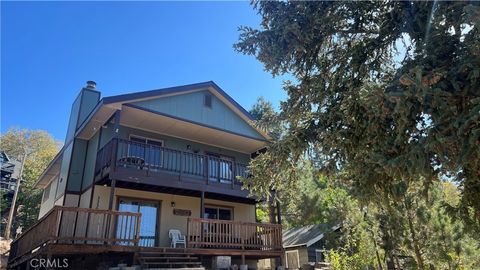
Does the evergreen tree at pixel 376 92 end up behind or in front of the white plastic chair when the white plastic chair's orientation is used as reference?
in front

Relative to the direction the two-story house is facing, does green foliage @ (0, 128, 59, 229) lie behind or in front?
behind

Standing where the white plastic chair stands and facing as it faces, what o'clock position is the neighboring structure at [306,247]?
The neighboring structure is roughly at 9 o'clock from the white plastic chair.

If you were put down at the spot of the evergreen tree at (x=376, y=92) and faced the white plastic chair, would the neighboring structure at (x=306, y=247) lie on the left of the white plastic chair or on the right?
right

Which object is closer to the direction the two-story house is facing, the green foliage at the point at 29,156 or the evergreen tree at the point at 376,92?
the evergreen tree

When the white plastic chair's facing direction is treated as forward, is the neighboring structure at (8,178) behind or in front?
behind

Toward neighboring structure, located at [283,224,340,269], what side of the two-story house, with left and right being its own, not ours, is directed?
left

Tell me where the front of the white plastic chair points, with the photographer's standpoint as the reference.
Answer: facing the viewer and to the right of the viewer
